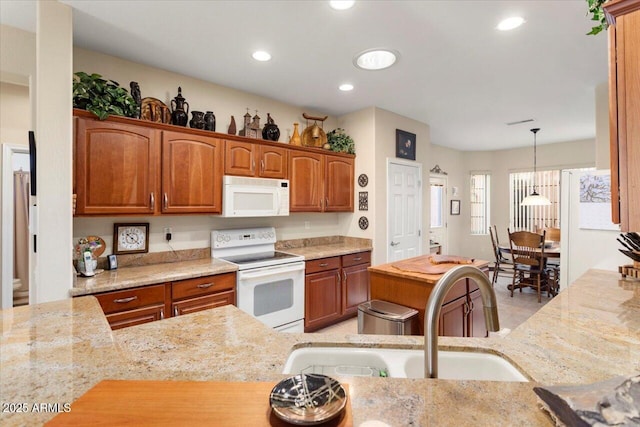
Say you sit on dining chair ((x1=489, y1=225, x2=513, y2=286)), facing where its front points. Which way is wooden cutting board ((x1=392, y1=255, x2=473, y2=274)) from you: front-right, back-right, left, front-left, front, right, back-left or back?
right

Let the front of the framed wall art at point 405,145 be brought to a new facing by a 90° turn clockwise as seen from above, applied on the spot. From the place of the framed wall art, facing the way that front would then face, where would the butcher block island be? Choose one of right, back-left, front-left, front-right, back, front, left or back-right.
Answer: front-left

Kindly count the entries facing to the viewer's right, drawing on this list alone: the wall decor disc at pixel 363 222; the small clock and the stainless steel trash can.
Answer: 0

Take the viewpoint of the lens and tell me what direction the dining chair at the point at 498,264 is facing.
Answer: facing to the right of the viewer

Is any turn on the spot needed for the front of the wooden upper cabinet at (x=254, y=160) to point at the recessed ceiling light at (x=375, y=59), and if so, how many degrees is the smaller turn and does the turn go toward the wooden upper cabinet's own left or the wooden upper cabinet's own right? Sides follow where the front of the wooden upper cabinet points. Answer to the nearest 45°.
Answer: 0° — it already faces it

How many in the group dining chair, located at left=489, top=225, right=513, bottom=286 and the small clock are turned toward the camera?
1

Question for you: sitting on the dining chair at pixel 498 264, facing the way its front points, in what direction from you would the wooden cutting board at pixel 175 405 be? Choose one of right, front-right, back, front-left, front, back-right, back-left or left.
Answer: right

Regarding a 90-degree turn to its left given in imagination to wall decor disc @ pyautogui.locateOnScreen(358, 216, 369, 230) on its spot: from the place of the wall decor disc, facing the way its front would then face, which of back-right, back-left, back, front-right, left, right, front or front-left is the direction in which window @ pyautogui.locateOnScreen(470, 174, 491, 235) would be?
left

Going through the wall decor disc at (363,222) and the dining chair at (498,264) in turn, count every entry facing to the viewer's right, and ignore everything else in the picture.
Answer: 1

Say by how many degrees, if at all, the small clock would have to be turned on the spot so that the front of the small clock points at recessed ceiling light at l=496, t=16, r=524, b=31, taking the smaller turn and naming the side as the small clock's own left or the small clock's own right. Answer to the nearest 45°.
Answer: approximately 45° to the small clock's own left
